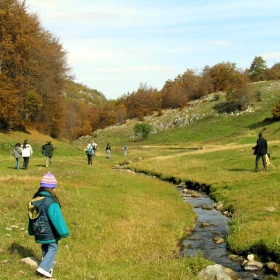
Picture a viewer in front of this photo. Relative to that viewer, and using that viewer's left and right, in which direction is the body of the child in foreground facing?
facing away from the viewer and to the right of the viewer

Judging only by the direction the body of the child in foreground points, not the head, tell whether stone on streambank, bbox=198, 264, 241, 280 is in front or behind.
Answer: in front
